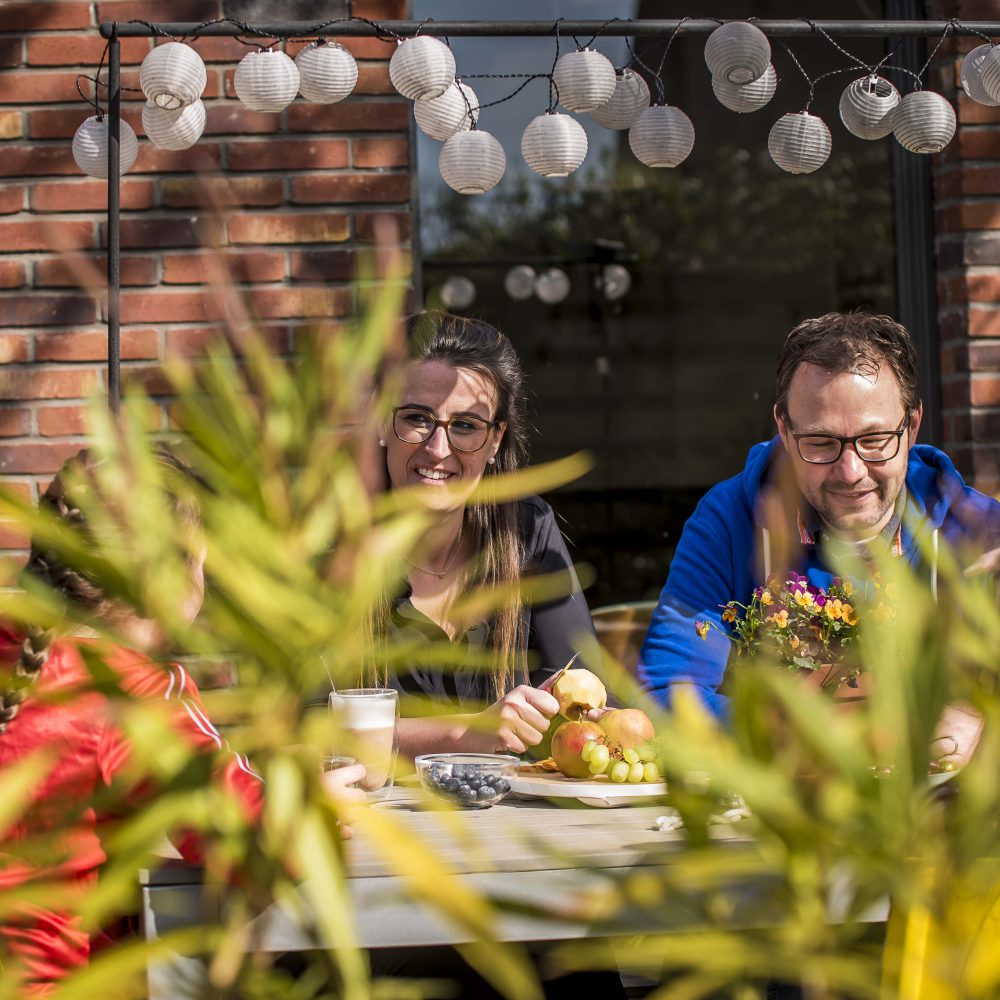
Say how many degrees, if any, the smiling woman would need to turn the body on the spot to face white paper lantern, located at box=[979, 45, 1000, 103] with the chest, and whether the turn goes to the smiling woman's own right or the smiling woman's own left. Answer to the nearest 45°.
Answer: approximately 135° to the smiling woman's own left

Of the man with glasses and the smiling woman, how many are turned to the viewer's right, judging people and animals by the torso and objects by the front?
0

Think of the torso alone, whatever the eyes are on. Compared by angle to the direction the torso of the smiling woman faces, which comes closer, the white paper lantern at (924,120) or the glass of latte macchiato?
the glass of latte macchiato

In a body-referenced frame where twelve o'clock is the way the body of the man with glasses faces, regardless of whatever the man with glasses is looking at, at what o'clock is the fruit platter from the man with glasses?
The fruit platter is roughly at 1 o'clock from the man with glasses.

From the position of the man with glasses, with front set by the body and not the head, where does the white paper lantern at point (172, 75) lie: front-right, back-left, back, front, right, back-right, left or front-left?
right

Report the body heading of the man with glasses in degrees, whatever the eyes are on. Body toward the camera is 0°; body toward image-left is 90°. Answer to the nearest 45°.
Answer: approximately 0°

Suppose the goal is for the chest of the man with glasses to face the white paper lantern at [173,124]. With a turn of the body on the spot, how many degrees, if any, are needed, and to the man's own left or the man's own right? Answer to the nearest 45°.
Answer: approximately 90° to the man's own right

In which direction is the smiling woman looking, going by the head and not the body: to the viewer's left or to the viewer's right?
to the viewer's left
